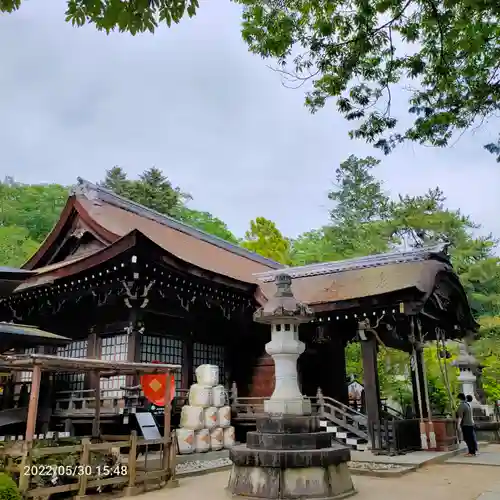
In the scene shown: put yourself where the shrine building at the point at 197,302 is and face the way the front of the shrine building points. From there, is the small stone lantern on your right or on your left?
on your left

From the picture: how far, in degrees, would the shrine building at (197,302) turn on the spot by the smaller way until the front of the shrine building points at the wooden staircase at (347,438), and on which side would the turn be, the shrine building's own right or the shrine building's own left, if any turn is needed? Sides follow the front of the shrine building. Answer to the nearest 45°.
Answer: approximately 45° to the shrine building's own left

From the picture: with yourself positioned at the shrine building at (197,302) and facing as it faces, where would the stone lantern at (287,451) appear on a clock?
The stone lantern is roughly at 1 o'clock from the shrine building.

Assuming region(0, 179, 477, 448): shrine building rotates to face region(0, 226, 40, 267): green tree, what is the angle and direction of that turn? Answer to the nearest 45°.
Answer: approximately 180°

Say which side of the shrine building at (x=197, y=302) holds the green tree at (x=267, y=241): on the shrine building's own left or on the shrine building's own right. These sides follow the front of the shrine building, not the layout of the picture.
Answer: on the shrine building's own left

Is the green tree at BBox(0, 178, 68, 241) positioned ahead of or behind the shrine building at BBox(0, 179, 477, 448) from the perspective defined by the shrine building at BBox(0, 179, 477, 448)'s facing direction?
behind

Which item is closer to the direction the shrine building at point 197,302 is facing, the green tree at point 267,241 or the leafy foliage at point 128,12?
the leafy foliage

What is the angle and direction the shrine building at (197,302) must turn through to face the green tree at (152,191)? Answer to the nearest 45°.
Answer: approximately 135° to its left

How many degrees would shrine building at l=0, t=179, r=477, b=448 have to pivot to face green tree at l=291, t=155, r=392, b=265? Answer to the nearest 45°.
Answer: approximately 135° to its left

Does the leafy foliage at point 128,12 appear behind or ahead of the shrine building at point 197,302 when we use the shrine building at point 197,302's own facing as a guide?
ahead

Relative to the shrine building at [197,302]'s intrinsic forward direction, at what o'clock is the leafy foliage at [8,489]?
The leafy foliage is roughly at 2 o'clock from the shrine building.

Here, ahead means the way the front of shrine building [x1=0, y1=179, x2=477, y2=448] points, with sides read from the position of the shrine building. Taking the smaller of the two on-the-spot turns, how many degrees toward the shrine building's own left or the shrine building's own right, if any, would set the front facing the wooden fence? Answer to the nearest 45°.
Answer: approximately 45° to the shrine building's own right

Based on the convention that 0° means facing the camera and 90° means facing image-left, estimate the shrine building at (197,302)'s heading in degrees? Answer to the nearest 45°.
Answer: approximately 315°
